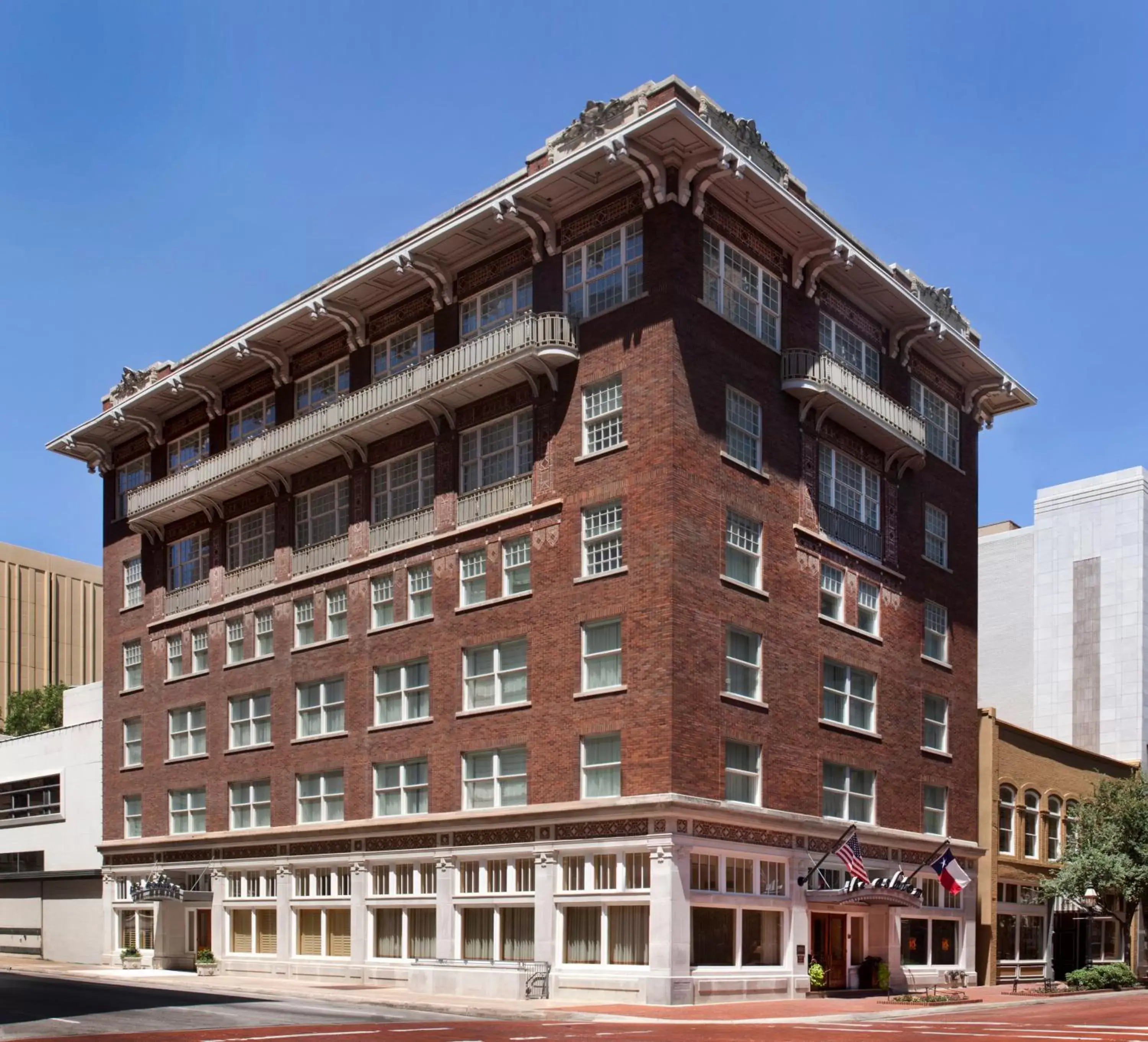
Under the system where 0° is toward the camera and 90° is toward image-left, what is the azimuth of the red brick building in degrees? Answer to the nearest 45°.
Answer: approximately 315°
